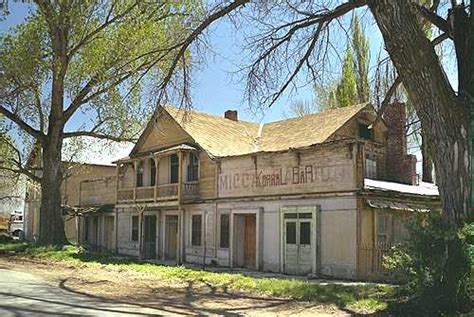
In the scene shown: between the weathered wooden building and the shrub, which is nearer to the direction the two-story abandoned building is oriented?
the shrub

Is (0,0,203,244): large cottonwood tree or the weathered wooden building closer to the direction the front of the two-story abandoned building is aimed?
the large cottonwood tree

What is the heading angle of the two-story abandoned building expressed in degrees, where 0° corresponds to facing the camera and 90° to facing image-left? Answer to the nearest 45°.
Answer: approximately 45°

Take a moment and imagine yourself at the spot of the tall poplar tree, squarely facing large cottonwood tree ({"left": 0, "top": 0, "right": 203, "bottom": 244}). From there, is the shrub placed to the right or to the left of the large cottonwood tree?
left

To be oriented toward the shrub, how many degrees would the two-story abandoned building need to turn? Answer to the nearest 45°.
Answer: approximately 45° to its left

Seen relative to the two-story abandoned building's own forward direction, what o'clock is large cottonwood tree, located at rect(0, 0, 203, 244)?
The large cottonwood tree is roughly at 2 o'clock from the two-story abandoned building.

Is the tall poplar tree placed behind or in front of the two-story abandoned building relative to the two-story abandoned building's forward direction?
behind

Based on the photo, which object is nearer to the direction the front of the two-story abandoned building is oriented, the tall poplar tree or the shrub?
the shrub

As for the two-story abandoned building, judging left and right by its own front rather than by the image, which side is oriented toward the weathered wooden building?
right
